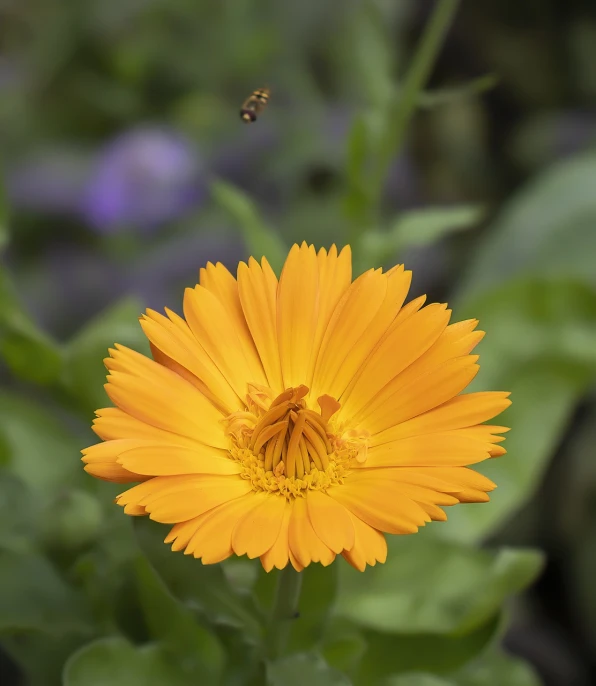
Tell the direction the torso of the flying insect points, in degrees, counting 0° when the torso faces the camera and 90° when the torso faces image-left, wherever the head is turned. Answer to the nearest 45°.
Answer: approximately 45°

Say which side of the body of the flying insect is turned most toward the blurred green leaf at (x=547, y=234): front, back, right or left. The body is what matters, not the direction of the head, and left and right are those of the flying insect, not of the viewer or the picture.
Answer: back

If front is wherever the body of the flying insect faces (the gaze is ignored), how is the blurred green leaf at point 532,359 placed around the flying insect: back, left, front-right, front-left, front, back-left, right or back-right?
back
